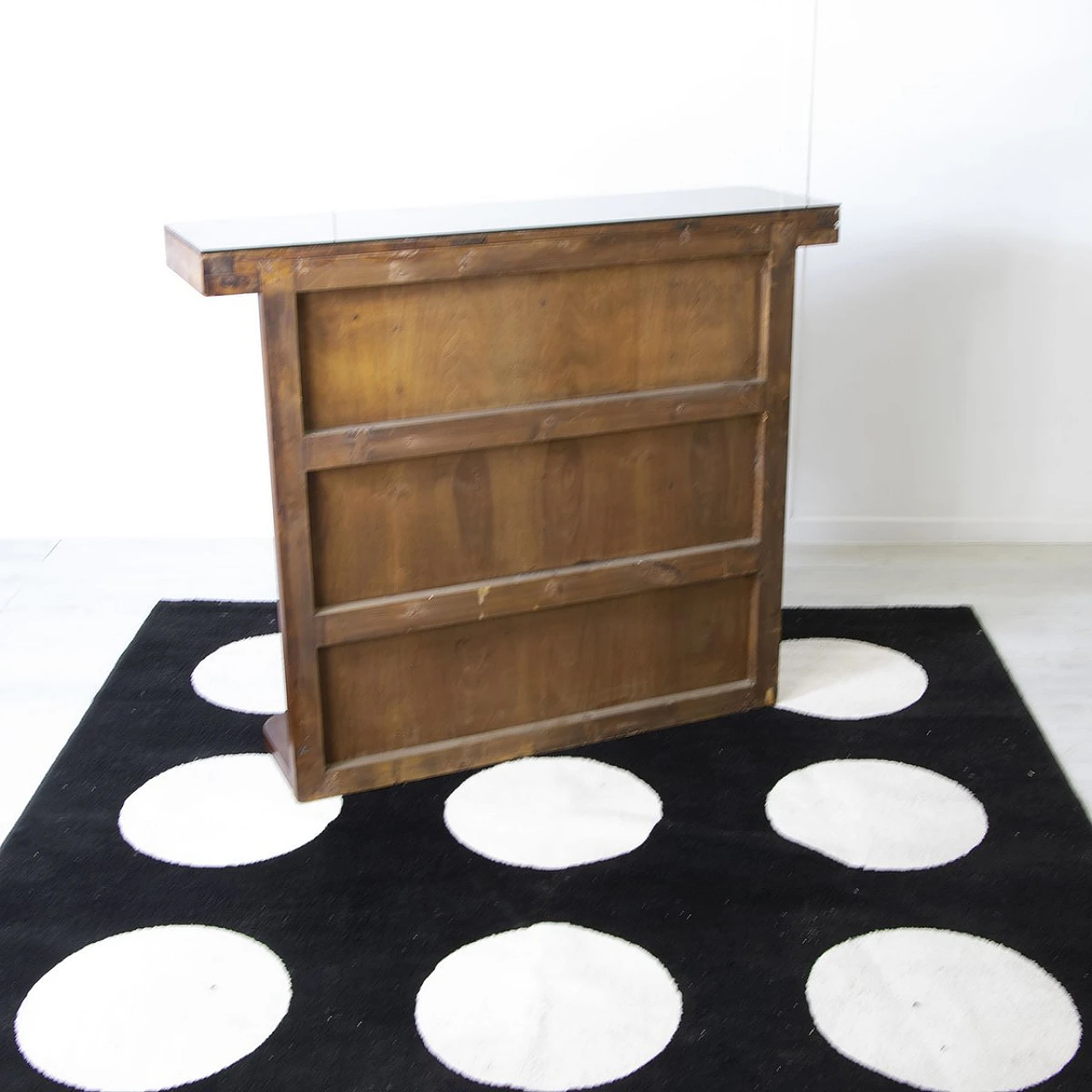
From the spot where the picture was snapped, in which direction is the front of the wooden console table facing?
facing away from the viewer and to the left of the viewer
